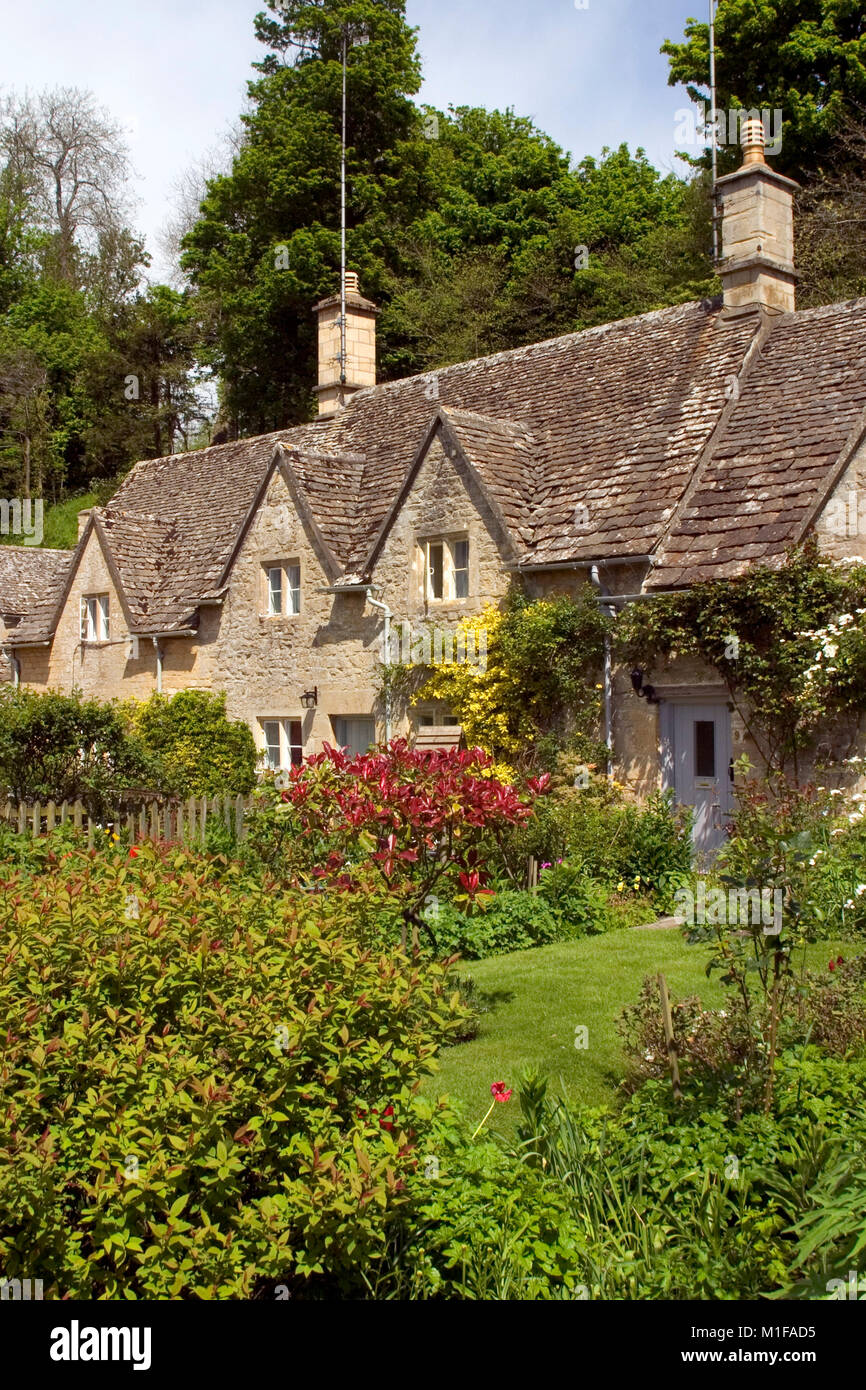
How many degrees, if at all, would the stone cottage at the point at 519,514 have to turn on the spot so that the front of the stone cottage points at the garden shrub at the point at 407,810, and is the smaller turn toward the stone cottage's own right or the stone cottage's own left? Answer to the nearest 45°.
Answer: approximately 45° to the stone cottage's own left

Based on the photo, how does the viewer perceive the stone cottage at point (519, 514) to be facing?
facing the viewer and to the left of the viewer

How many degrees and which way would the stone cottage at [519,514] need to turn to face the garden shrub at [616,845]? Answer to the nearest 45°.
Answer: approximately 45° to its left

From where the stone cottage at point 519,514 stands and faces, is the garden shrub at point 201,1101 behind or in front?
in front

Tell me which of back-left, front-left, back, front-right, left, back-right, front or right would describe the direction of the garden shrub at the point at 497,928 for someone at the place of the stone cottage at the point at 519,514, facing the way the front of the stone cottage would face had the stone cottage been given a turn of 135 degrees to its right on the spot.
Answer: back

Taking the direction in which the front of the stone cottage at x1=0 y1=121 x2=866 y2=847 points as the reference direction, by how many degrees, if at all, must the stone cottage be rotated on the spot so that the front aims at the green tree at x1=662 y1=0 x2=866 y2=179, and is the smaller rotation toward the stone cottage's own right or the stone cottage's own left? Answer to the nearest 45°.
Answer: approximately 180°

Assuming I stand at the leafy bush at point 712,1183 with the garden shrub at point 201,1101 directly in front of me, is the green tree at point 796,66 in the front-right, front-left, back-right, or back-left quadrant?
back-right

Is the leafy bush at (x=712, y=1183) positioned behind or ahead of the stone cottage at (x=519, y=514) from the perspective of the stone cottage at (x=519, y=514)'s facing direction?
ahead

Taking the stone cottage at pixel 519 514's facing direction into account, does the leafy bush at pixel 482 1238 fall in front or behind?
in front

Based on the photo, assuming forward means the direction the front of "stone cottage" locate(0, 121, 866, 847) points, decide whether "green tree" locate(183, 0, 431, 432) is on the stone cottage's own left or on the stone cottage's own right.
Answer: on the stone cottage's own right
